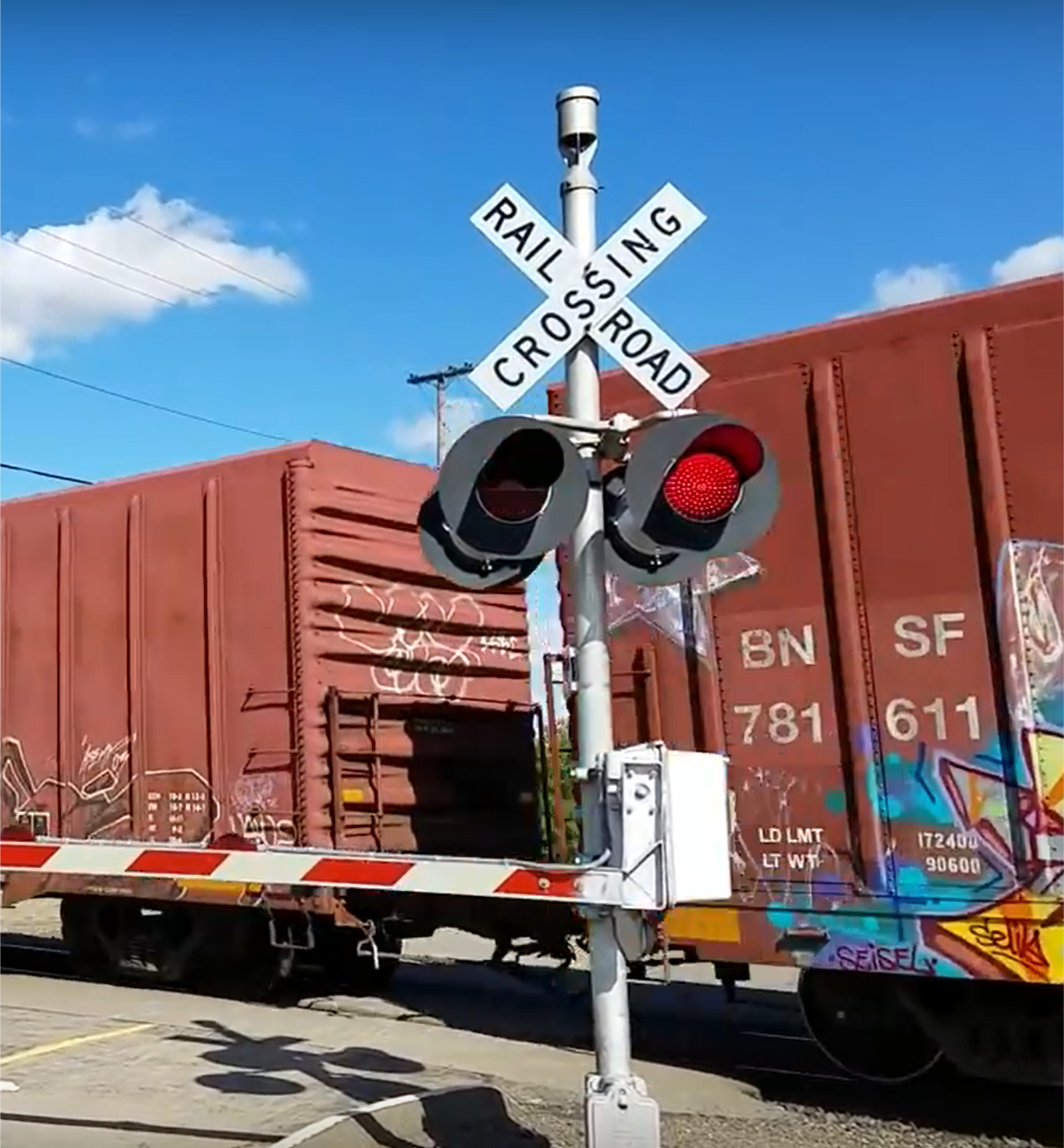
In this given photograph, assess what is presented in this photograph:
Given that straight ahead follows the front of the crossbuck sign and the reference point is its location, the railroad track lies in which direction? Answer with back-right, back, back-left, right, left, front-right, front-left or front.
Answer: back

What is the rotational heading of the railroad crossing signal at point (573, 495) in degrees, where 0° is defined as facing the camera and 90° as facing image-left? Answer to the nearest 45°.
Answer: approximately 315°
